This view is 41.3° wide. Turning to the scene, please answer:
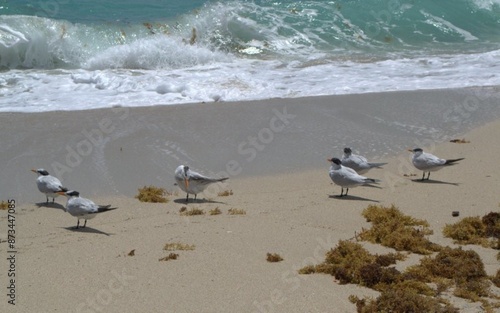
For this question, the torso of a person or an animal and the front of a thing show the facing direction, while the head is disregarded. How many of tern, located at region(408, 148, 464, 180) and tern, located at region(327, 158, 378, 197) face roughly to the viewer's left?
2

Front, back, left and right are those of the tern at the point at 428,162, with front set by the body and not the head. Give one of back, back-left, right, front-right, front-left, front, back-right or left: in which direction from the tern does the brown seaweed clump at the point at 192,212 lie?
front-left

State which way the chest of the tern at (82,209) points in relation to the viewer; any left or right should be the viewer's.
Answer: facing to the left of the viewer

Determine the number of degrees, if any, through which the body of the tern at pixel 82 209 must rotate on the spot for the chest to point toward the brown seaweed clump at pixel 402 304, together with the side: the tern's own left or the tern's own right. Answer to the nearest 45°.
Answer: approximately 135° to the tern's own left

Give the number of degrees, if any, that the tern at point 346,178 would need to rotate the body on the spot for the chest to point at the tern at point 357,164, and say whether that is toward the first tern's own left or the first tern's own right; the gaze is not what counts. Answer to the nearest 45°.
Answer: approximately 90° to the first tern's own right

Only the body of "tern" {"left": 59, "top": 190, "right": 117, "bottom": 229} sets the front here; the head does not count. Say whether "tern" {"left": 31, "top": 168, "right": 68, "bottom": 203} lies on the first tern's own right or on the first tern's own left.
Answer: on the first tern's own right

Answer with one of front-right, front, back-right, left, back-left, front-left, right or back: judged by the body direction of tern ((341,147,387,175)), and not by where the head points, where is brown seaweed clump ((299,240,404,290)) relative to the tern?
left

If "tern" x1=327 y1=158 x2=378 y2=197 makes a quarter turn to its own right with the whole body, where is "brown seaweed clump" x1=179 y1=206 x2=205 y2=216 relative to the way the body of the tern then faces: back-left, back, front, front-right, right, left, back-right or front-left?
back-left

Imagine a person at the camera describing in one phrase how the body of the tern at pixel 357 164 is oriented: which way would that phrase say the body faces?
to the viewer's left

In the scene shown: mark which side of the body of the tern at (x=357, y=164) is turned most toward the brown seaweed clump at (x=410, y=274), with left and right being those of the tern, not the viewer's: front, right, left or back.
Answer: left

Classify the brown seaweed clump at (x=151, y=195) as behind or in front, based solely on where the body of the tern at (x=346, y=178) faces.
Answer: in front

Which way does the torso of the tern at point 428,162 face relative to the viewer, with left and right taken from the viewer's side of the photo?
facing to the left of the viewer

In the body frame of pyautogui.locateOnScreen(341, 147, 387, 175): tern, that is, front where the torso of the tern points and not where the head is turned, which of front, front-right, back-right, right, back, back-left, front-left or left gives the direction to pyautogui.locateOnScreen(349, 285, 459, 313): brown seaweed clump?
left

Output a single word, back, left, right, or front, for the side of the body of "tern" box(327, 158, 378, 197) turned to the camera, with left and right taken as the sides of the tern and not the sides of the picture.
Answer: left
